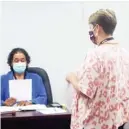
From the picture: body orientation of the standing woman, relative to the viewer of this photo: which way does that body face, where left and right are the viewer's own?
facing away from the viewer and to the left of the viewer

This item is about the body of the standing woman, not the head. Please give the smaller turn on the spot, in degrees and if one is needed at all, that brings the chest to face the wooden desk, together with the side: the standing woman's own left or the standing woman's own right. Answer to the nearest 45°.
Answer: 0° — they already face it

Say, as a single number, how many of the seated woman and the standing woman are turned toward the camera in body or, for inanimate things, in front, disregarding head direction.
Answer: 1

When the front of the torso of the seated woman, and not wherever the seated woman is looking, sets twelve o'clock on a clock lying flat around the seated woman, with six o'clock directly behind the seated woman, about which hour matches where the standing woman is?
The standing woman is roughly at 11 o'clock from the seated woman.

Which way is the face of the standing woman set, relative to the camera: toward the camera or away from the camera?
away from the camera

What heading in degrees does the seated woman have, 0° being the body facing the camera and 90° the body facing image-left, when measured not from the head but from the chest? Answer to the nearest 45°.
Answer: approximately 0°

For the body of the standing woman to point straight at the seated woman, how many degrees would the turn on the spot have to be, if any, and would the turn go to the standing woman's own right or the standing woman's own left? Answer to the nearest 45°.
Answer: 0° — they already face them
